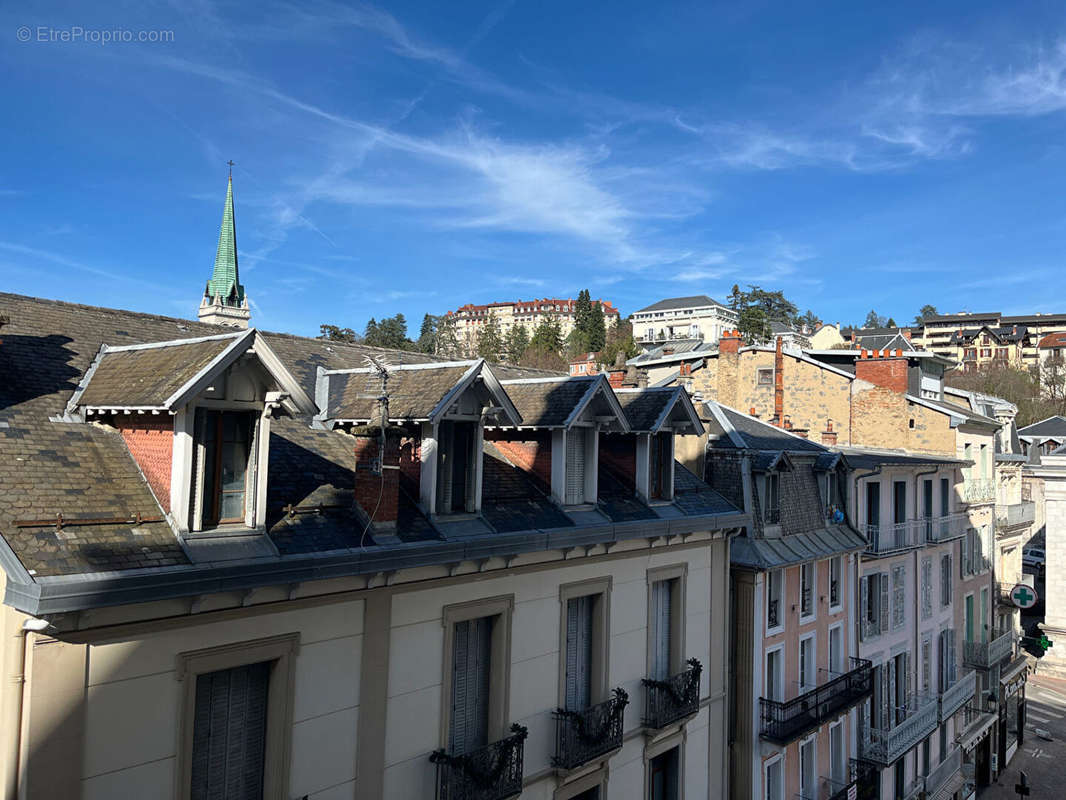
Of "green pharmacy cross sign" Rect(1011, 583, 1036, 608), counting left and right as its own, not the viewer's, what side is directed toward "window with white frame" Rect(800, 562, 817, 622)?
front

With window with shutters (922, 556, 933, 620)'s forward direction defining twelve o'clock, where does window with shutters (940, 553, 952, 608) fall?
window with shutters (940, 553, 952, 608) is roughly at 8 o'clock from window with shutters (922, 556, 933, 620).

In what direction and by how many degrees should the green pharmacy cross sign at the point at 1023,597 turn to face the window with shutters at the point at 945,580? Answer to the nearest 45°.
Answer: approximately 45° to its right

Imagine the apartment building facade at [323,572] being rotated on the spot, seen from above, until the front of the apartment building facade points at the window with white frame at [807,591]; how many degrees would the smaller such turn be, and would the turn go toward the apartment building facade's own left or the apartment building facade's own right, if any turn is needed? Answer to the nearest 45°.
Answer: approximately 90° to the apartment building facade's own left

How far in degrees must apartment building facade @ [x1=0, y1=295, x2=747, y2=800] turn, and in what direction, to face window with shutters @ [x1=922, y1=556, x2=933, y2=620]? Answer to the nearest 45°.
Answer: approximately 90° to its left

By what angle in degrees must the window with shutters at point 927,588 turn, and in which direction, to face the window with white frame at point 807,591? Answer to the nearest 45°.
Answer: approximately 45° to its right

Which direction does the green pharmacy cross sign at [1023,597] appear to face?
toward the camera

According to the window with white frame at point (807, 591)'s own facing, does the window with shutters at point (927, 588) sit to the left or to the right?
on its left
